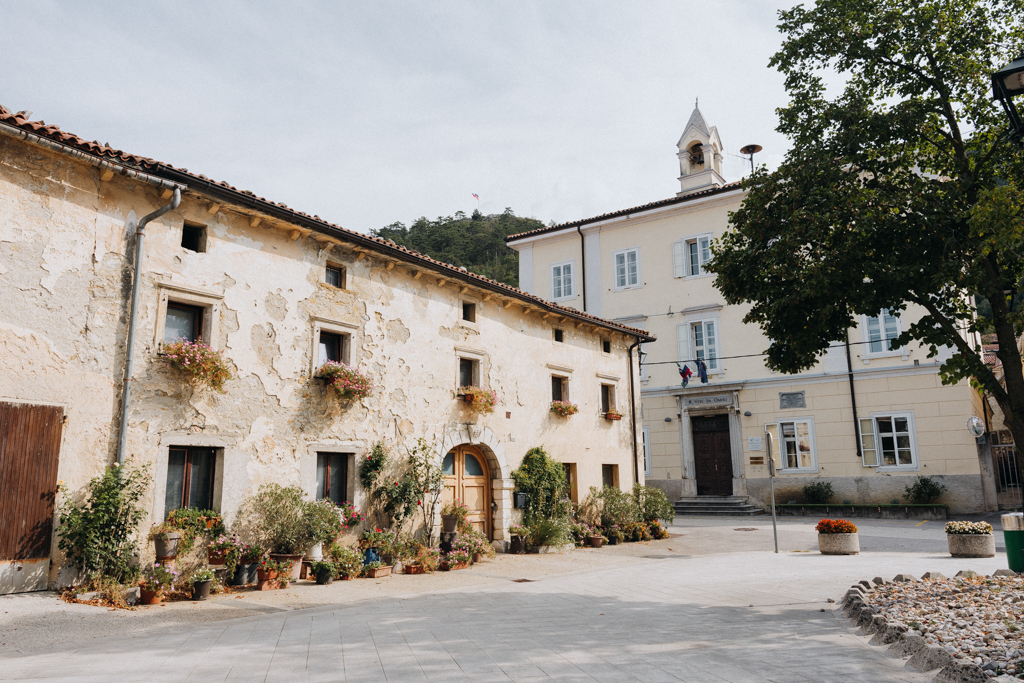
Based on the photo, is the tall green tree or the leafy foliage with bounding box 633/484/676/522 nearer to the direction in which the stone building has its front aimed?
the tall green tree

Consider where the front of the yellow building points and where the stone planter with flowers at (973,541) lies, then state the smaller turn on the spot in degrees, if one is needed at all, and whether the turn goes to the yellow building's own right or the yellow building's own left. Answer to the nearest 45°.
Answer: approximately 45° to the yellow building's own left

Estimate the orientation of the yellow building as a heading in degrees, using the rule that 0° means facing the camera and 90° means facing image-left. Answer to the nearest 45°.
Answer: approximately 45°

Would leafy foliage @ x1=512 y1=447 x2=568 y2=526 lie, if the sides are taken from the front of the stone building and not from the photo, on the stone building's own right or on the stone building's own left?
on the stone building's own left

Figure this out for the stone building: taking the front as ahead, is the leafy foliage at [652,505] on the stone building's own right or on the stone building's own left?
on the stone building's own left
